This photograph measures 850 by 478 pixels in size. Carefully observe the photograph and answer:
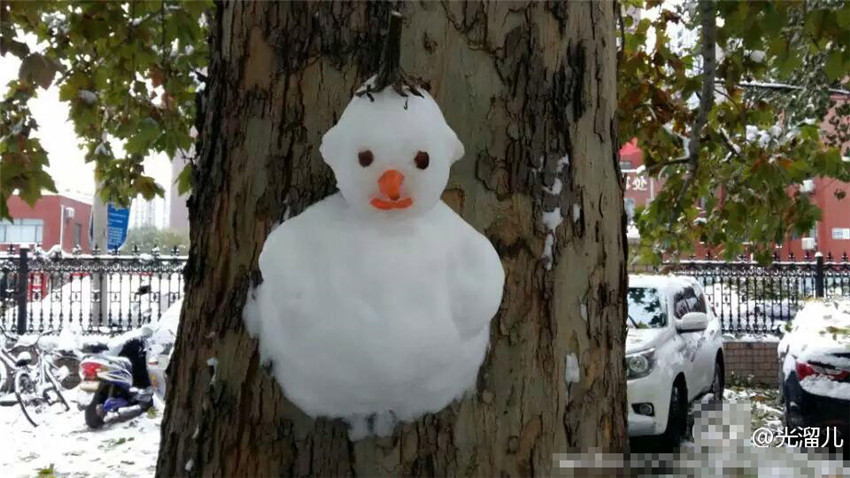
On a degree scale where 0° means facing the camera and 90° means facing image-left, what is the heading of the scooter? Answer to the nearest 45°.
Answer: approximately 225°

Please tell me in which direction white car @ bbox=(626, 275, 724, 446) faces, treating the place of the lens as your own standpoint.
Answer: facing the viewer and to the left of the viewer

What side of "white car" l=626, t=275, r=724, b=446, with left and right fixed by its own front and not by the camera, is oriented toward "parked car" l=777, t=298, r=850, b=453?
left

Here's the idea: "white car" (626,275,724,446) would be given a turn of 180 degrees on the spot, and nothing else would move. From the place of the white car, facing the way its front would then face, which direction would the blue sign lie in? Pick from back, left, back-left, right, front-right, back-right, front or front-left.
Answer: back-left

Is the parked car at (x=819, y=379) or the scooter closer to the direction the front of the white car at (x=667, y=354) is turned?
the scooter

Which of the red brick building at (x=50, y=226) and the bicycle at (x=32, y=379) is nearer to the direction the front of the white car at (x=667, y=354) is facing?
the bicycle
